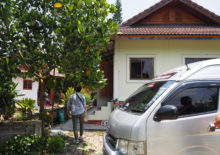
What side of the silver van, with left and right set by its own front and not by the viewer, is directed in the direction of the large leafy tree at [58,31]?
right

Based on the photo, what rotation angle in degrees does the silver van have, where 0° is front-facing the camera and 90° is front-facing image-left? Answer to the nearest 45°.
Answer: approximately 45°

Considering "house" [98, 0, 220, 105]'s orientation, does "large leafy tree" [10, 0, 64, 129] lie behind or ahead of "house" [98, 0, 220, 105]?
ahead

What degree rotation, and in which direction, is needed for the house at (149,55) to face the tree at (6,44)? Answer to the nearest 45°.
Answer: approximately 45° to its right

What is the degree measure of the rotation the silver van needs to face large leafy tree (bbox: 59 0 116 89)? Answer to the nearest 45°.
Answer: approximately 90° to its right

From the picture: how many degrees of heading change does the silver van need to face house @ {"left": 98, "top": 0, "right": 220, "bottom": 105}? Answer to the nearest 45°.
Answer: approximately 135° to its right

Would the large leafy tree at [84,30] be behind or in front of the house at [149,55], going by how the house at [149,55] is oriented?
in front

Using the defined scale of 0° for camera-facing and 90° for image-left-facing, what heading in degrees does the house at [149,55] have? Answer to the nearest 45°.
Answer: approximately 0°

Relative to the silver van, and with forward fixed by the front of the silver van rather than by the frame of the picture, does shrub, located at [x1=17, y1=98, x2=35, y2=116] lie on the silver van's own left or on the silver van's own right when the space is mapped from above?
on the silver van's own right

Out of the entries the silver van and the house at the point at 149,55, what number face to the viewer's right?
0
